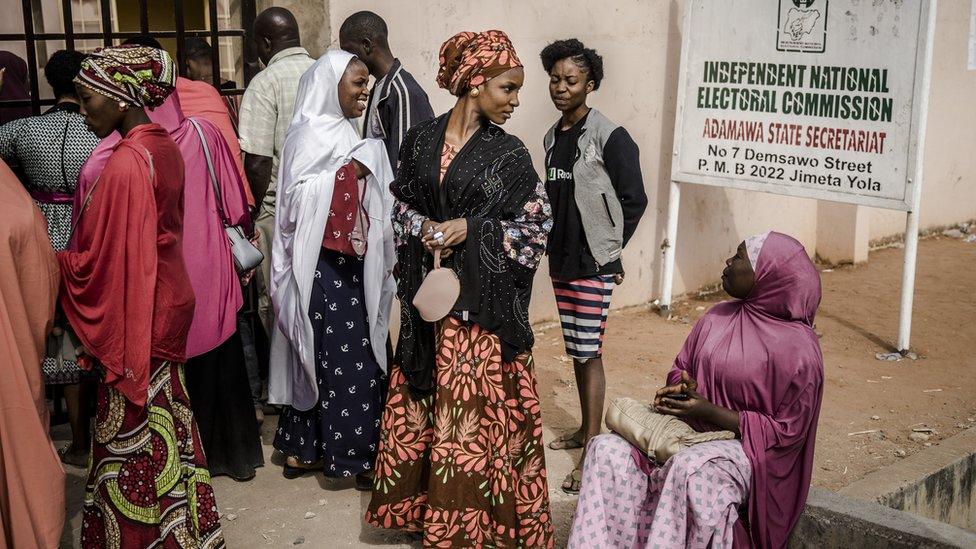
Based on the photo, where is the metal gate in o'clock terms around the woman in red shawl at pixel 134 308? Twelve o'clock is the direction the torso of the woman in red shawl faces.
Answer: The metal gate is roughly at 3 o'clock from the woman in red shawl.

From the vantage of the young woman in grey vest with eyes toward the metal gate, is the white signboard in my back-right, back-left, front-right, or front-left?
back-right

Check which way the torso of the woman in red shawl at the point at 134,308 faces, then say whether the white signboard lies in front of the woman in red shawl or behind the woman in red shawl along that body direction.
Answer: behind

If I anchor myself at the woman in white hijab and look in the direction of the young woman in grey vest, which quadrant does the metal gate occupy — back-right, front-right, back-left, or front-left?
back-left

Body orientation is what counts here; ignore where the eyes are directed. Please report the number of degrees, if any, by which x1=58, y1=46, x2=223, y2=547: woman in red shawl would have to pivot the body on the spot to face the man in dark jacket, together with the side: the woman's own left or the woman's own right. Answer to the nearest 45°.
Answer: approximately 135° to the woman's own right

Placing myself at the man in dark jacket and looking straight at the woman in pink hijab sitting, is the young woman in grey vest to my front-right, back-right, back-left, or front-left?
front-left

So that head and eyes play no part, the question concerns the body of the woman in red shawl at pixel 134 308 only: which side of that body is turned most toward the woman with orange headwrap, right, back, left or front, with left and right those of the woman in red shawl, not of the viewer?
back

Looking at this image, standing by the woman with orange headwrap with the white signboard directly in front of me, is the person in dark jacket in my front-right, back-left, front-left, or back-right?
front-left

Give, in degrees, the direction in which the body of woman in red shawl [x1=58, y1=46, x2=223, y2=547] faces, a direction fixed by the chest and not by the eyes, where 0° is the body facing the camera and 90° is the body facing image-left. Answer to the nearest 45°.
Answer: approximately 90°

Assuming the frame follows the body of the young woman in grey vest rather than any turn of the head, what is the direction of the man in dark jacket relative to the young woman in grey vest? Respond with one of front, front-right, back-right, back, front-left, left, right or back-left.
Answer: front-right

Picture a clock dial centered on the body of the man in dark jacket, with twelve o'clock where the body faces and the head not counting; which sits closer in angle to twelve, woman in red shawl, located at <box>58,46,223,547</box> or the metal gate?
the metal gate

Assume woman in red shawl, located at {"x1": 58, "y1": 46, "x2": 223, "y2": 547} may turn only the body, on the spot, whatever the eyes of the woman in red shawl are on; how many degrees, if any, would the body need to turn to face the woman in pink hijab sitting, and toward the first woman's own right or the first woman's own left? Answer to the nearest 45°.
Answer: approximately 135° to the first woman's own left

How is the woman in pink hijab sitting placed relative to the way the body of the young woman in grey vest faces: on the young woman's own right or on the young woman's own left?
on the young woman's own left

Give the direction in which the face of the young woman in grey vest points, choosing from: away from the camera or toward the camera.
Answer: toward the camera

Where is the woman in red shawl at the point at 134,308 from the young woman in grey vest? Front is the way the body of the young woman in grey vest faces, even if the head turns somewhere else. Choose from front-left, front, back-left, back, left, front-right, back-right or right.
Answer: front
